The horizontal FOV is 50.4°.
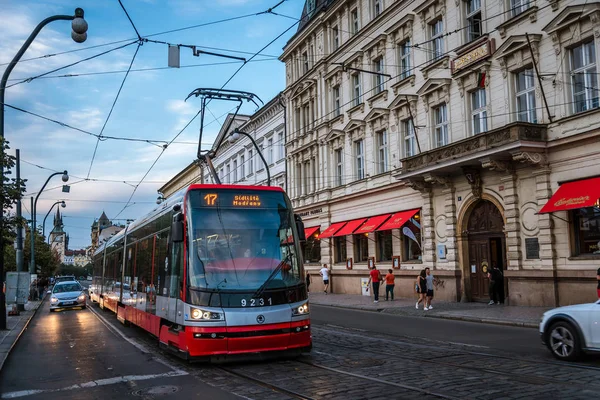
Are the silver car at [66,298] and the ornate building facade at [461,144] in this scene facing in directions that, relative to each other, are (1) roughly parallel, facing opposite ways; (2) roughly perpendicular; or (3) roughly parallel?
roughly perpendicular

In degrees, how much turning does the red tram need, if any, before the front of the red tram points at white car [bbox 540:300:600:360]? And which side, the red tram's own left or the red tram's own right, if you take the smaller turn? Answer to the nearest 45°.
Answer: approximately 45° to the red tram's own left

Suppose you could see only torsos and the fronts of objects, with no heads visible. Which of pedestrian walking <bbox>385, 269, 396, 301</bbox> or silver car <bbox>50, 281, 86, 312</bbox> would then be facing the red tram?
the silver car

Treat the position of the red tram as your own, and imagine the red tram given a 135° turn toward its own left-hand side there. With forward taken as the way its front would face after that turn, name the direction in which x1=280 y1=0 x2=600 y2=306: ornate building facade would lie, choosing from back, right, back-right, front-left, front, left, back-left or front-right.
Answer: front-right

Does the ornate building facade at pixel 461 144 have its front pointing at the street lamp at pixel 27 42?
yes

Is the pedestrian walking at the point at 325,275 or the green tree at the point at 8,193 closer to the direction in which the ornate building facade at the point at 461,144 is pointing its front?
the green tree

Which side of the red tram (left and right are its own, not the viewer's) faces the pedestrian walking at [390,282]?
left
